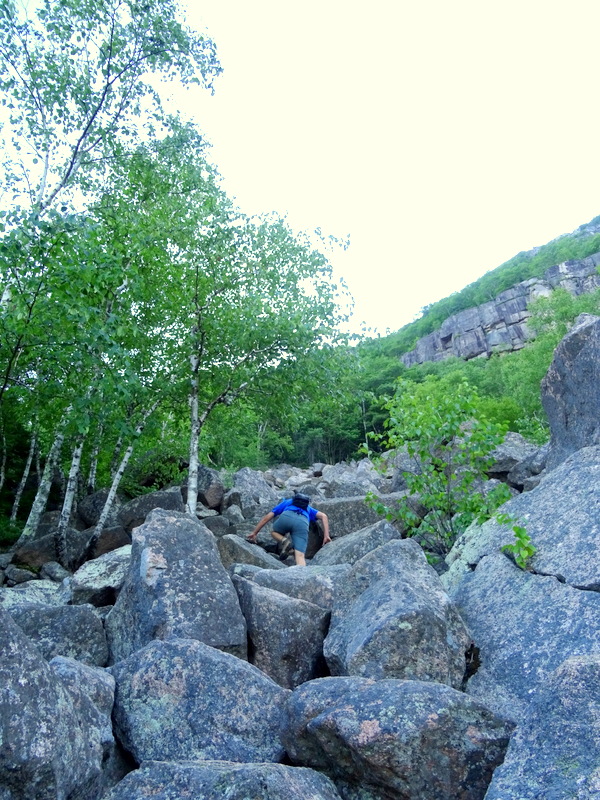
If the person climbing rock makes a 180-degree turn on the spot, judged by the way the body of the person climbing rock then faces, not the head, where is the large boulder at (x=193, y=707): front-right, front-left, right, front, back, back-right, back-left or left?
front

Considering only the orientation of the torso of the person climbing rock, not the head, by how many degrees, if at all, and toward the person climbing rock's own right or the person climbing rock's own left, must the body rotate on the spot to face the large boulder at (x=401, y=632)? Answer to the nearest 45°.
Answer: approximately 180°

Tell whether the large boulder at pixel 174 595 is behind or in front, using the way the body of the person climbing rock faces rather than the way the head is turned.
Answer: behind

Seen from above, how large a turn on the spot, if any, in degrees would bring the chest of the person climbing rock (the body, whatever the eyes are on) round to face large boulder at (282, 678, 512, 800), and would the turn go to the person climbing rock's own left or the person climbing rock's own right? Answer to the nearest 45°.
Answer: approximately 180°

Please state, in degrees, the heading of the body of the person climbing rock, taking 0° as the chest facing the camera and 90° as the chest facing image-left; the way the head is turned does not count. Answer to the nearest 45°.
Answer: approximately 180°

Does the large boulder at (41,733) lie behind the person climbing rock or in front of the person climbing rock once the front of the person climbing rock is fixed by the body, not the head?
behind

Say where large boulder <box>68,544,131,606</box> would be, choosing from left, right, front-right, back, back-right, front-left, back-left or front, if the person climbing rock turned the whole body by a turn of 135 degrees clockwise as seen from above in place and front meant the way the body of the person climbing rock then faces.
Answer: right

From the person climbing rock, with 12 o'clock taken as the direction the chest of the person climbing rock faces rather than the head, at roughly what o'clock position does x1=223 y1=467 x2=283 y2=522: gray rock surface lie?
The gray rock surface is roughly at 12 o'clock from the person climbing rock.

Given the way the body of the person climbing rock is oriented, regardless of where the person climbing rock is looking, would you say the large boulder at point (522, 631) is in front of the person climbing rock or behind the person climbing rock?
behind

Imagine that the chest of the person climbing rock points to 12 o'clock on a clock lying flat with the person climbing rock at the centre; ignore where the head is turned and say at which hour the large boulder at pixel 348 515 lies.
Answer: The large boulder is roughly at 1 o'clock from the person climbing rock.

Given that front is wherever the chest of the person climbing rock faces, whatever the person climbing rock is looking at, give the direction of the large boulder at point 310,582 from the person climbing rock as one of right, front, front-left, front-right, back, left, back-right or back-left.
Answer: back

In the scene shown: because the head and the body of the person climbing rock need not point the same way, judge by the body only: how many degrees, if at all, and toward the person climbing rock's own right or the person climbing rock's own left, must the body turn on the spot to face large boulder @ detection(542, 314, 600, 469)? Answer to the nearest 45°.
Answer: approximately 135° to the person climbing rock's own right

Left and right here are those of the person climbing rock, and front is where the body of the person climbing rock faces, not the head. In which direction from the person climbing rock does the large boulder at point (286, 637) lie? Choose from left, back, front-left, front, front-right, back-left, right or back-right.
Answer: back
